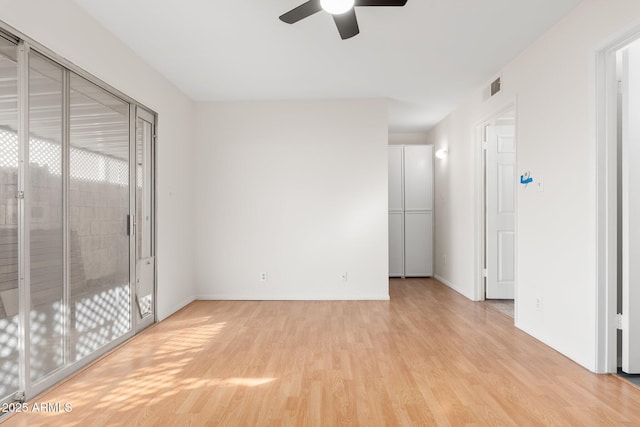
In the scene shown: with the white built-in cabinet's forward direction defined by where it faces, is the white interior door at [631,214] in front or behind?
in front

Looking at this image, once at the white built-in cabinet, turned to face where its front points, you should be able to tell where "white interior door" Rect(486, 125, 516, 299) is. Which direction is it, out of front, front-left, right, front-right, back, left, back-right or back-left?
front-left

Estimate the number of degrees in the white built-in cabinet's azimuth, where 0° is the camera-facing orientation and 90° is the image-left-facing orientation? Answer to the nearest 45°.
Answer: approximately 0°

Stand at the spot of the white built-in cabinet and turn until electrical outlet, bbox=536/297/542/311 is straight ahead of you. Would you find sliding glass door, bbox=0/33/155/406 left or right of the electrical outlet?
right

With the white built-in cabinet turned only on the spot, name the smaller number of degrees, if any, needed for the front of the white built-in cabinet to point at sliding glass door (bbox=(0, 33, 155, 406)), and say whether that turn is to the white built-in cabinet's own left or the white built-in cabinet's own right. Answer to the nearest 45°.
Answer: approximately 45° to the white built-in cabinet's own right

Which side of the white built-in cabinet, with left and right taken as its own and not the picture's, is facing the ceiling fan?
front
